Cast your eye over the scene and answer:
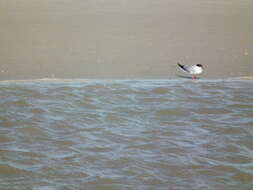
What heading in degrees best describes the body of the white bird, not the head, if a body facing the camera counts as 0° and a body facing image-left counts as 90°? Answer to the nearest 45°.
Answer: approximately 270°
